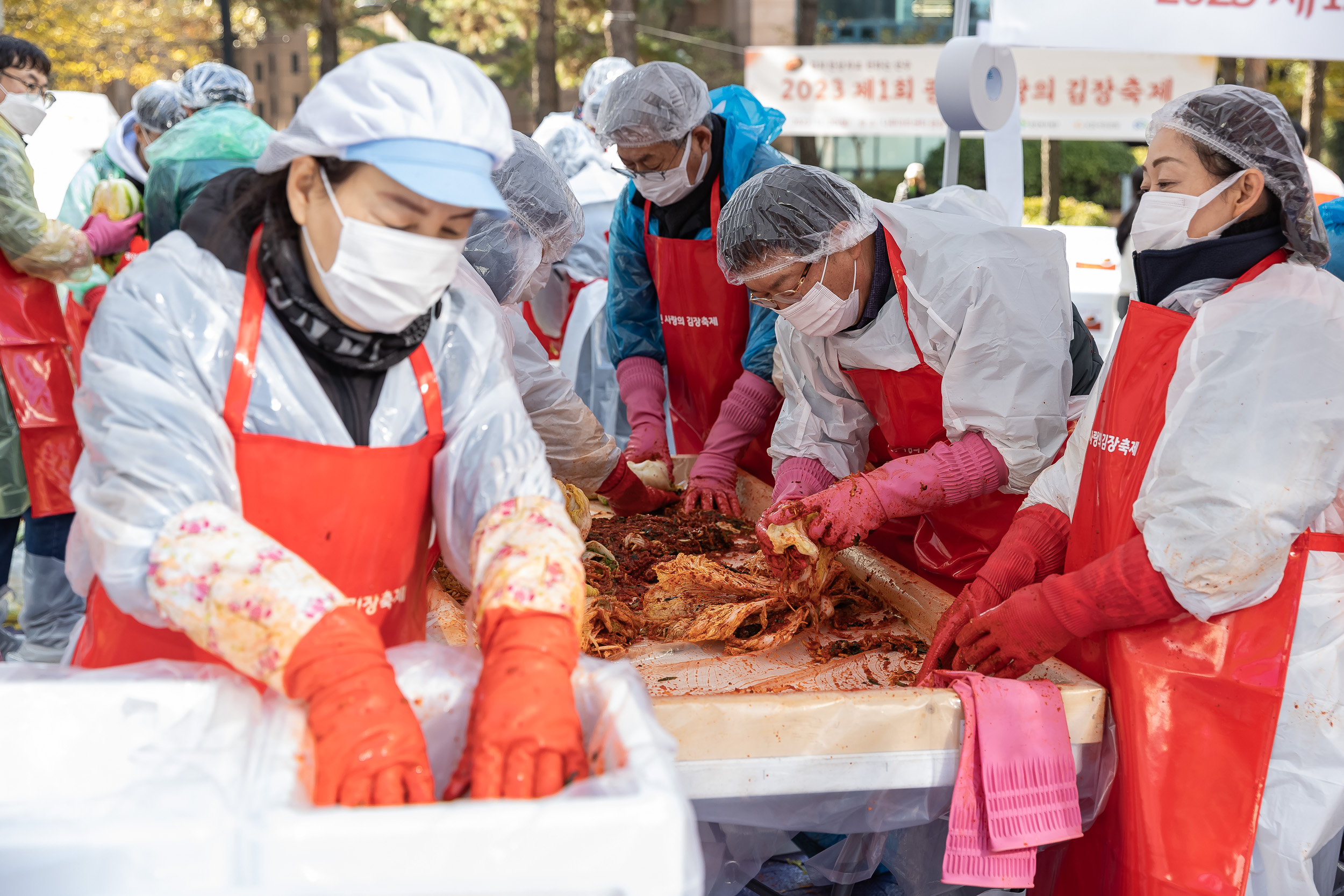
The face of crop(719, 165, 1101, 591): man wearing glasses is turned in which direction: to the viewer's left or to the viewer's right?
to the viewer's left

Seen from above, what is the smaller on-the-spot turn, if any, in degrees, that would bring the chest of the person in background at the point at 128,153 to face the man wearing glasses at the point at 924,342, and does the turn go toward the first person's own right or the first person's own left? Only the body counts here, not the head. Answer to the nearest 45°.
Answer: approximately 45° to the first person's own right

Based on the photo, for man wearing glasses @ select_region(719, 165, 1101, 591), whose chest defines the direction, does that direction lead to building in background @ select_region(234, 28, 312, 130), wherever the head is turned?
no

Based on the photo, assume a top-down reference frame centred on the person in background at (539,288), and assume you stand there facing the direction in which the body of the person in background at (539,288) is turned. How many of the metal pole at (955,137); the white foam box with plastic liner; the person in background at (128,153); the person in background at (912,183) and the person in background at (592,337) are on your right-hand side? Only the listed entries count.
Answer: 1

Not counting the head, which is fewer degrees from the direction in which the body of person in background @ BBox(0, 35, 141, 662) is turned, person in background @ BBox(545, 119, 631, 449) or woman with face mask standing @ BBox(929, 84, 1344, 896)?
the woman with face mask standing

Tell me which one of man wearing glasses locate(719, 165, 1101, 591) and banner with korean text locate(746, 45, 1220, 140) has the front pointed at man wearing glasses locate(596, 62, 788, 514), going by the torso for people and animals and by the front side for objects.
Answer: the banner with korean text

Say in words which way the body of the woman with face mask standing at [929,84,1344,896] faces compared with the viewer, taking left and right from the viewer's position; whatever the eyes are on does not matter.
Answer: facing to the left of the viewer

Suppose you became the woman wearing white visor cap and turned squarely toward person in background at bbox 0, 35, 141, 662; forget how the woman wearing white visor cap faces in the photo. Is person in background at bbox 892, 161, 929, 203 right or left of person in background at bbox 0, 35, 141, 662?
right

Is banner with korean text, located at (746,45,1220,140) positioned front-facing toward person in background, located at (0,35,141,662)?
yes

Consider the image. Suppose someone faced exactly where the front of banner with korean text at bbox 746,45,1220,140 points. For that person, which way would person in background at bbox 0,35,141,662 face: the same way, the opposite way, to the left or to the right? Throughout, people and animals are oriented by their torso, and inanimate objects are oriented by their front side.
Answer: to the left

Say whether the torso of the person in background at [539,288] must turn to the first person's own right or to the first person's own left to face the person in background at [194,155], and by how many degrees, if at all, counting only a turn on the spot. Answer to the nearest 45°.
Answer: approximately 180°

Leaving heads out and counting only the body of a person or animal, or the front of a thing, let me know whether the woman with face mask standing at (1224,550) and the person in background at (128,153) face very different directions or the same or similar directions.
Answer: very different directions

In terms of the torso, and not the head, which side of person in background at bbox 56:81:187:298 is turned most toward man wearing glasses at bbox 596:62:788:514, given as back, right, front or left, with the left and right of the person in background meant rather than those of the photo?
front

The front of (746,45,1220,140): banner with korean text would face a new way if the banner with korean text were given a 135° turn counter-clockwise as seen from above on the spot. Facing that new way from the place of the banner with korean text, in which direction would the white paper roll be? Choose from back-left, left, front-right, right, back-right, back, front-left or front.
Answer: back-right
